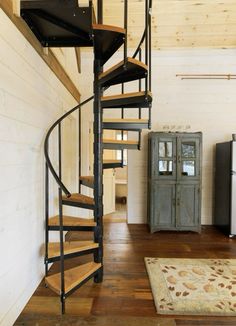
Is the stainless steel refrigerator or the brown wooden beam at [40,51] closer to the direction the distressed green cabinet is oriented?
the brown wooden beam

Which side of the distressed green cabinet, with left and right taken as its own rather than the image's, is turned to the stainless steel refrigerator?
left

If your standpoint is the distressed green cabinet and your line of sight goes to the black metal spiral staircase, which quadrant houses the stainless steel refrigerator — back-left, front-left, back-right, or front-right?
back-left

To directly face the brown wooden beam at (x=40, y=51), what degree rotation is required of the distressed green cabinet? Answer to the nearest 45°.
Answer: approximately 45° to its right

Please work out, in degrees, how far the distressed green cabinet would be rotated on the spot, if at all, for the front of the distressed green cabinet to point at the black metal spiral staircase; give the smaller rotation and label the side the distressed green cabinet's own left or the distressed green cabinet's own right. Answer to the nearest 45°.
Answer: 0° — it already faces it

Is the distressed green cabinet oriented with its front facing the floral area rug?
yes

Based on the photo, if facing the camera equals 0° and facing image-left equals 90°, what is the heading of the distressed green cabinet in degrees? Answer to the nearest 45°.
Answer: approximately 0°
